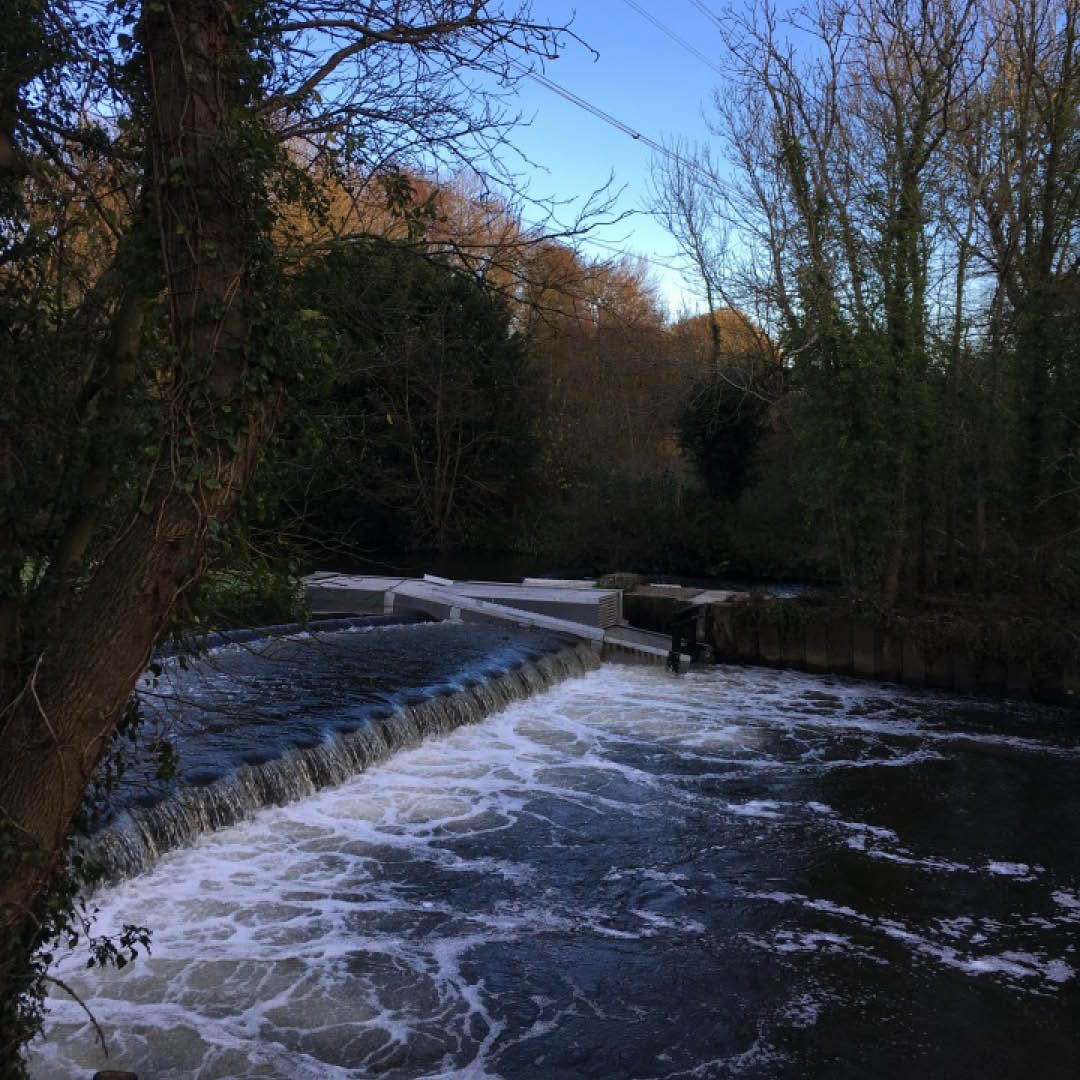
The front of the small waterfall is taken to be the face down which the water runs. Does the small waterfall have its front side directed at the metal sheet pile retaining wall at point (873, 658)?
no

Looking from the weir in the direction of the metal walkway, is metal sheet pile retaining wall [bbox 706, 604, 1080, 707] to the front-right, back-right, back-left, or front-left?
front-right

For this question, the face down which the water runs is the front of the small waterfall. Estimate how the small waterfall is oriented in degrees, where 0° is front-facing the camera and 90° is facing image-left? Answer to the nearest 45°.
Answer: approximately 315°

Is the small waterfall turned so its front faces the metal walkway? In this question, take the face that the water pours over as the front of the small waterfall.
no
